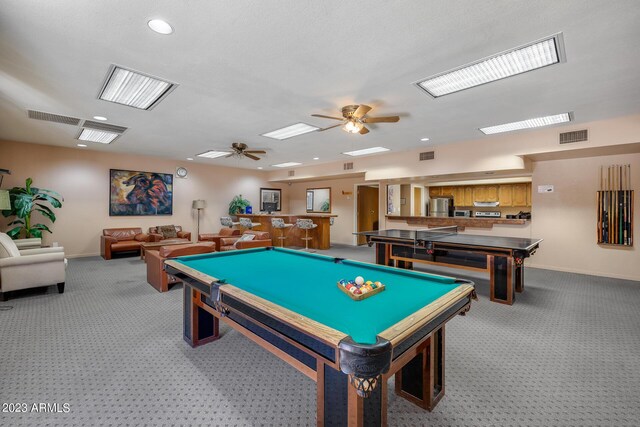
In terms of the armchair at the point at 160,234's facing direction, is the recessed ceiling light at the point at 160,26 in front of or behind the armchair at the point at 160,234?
in front

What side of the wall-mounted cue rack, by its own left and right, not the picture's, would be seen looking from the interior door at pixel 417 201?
right

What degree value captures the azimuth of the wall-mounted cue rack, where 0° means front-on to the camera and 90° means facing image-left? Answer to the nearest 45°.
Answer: approximately 0°

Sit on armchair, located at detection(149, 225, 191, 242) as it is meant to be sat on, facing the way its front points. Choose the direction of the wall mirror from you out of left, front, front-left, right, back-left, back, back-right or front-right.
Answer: left

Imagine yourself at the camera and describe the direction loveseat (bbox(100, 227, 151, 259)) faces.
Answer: facing the viewer and to the right of the viewer

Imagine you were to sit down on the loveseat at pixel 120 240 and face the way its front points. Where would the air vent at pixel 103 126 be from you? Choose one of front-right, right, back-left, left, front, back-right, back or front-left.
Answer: front-right

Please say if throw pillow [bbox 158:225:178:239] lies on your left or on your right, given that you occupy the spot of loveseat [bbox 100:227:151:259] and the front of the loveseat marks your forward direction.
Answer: on your left

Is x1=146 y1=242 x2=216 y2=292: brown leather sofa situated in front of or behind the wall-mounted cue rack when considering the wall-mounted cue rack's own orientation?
in front

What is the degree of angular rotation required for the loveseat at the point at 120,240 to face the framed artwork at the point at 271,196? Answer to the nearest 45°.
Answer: approximately 45° to its left

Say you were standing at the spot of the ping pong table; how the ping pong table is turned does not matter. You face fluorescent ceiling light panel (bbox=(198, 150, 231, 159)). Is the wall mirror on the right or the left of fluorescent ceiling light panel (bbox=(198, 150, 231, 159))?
right

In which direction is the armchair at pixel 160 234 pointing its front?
toward the camera

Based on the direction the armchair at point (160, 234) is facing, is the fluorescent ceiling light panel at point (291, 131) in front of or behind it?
in front

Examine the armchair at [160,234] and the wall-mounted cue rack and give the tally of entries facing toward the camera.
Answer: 2

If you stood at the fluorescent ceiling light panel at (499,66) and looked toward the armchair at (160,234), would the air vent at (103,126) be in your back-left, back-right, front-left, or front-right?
front-left
